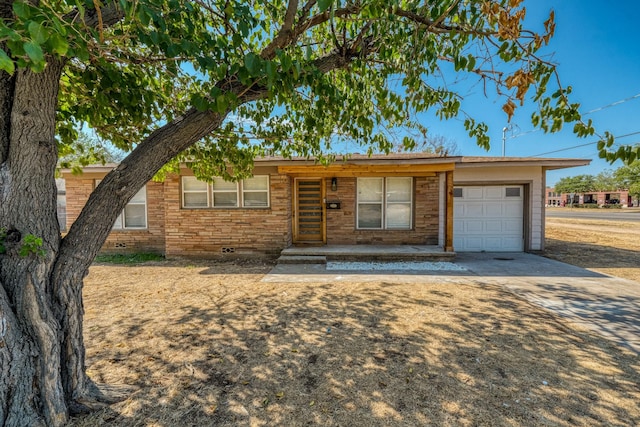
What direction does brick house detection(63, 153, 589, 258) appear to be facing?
toward the camera

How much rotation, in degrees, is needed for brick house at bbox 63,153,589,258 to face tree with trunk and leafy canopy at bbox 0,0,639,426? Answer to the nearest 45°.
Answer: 0° — it already faces it
